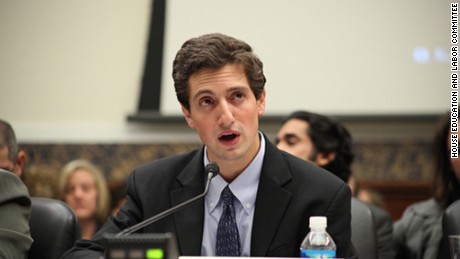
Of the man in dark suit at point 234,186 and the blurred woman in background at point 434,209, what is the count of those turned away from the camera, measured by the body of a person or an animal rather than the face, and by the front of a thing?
0

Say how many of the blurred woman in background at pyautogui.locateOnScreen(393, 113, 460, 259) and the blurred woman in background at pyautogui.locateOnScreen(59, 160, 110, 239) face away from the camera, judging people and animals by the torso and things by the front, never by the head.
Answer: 0

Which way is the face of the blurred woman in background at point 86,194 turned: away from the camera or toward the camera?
toward the camera

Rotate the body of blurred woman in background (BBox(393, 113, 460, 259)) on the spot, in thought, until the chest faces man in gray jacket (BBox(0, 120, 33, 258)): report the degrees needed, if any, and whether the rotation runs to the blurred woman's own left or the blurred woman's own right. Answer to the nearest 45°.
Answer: approximately 90° to the blurred woman's own right

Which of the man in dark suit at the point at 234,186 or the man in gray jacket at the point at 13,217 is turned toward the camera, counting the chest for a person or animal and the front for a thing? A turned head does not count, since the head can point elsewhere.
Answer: the man in dark suit at the point at 234,186

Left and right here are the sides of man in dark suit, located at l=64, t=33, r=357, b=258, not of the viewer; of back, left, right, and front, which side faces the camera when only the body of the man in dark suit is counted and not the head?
front
